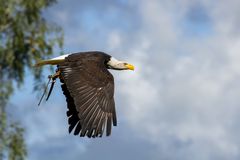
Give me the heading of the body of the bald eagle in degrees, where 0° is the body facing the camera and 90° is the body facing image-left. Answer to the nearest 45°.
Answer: approximately 270°
